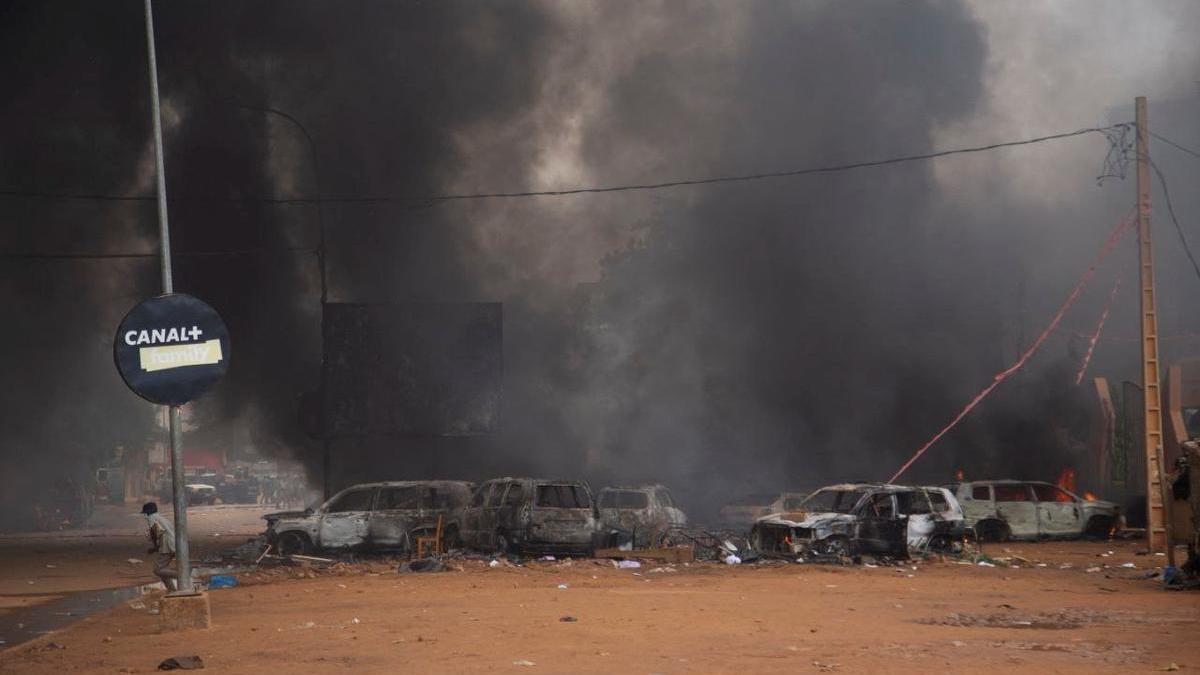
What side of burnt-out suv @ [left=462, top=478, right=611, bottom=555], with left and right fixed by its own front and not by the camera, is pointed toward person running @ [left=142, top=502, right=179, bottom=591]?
left

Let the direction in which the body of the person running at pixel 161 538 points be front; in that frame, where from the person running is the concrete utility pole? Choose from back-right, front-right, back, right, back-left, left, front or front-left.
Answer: back

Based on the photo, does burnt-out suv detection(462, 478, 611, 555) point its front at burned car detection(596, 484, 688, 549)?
no

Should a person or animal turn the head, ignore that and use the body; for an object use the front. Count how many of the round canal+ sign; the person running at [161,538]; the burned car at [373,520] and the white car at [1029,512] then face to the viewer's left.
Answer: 2

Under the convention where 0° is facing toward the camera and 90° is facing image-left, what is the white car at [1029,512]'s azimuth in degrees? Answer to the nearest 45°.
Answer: approximately 270°

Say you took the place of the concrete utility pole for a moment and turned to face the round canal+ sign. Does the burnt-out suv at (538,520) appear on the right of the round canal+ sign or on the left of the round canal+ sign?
right

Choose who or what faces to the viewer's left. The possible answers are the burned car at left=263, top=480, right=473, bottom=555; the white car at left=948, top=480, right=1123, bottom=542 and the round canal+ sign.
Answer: the burned car

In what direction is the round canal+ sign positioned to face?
toward the camera

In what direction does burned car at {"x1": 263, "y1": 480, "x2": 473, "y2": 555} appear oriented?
to the viewer's left

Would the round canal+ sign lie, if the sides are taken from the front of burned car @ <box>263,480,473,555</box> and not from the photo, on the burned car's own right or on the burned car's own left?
on the burned car's own left

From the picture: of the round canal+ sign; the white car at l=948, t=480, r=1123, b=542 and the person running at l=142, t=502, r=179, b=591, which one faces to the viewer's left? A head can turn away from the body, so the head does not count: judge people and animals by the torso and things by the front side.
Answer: the person running

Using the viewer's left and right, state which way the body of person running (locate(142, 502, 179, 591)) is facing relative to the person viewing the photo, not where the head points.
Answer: facing to the left of the viewer

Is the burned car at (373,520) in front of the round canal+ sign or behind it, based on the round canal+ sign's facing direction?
behind
